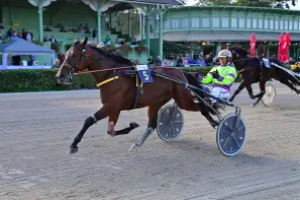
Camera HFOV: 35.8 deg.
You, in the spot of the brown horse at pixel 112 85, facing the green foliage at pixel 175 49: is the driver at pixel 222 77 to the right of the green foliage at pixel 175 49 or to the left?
right

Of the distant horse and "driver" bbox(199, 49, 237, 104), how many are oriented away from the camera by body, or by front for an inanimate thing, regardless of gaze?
0

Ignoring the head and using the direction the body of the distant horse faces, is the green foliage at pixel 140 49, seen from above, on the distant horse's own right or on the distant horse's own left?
on the distant horse's own right

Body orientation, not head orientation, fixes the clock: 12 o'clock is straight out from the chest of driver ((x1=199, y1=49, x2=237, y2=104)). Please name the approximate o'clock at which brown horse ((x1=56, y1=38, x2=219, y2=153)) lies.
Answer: The brown horse is roughly at 12 o'clock from the driver.

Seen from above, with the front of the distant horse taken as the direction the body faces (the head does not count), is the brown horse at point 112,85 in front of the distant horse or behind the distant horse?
in front

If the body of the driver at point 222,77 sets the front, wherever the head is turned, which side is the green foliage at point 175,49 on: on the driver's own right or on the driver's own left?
on the driver's own right

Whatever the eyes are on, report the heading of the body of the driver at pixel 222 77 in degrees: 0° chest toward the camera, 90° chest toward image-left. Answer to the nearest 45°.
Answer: approximately 45°

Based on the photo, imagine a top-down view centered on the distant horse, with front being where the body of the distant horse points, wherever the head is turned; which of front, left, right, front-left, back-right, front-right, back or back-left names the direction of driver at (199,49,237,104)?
front-left

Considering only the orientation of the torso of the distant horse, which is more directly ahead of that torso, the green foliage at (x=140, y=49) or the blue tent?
the blue tent

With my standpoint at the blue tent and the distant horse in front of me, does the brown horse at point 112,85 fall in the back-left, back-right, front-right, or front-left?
front-right

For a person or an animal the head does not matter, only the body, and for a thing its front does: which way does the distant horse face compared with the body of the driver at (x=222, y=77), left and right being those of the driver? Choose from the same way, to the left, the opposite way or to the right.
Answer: the same way
